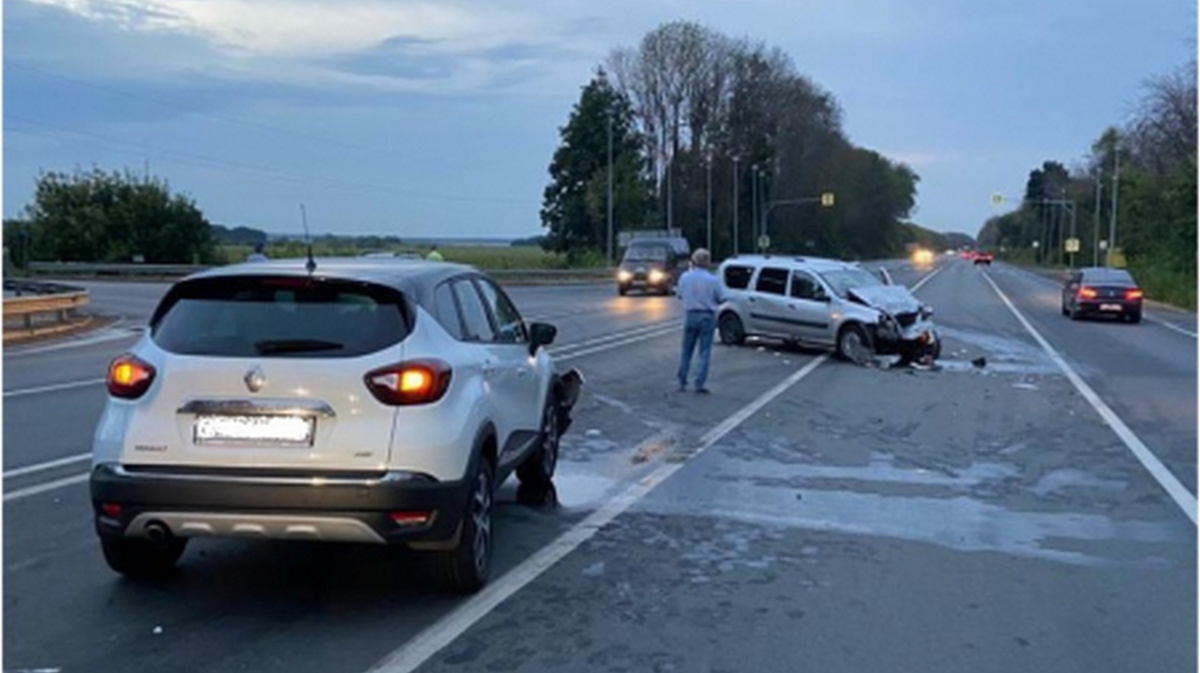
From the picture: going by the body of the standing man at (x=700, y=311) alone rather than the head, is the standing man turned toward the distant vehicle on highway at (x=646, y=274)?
yes

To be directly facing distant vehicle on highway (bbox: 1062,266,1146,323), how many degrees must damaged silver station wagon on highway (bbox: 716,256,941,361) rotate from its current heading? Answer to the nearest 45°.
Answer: approximately 90° to its left

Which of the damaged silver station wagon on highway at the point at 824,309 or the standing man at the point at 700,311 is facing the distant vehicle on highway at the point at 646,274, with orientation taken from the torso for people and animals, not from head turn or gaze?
the standing man

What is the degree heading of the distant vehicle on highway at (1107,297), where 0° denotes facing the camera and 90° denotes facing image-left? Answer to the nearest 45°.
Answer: approximately 180°

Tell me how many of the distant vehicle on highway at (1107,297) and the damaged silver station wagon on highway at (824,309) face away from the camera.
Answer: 1

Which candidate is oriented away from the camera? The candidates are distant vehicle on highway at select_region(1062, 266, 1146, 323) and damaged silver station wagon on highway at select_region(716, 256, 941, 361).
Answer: distant vehicle on highway at select_region(1062, 266, 1146, 323)

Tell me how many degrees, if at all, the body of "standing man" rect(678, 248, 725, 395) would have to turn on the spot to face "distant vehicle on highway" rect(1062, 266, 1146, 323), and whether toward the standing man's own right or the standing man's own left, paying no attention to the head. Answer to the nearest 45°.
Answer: approximately 45° to the standing man's own right

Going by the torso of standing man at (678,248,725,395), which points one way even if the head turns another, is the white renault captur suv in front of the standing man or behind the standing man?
behind

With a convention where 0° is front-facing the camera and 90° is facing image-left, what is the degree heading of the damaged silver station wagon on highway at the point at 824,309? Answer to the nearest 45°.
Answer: approximately 315°

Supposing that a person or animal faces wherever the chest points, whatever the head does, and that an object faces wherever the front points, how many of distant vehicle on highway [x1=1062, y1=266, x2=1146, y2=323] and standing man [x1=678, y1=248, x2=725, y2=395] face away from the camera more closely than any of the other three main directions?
2

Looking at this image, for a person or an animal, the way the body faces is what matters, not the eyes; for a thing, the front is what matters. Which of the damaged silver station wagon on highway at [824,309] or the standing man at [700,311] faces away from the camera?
the standing man

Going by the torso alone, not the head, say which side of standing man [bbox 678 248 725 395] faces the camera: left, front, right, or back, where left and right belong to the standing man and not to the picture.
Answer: back
